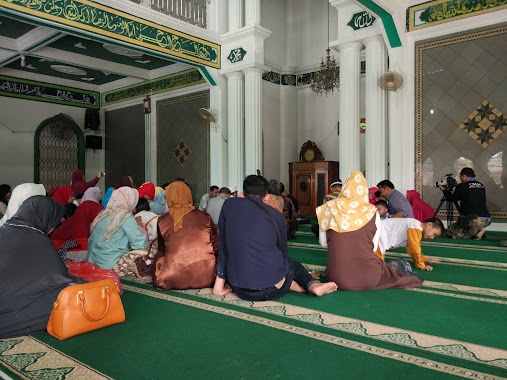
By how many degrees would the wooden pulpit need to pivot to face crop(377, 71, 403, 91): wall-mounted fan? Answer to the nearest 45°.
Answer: approximately 90° to its left

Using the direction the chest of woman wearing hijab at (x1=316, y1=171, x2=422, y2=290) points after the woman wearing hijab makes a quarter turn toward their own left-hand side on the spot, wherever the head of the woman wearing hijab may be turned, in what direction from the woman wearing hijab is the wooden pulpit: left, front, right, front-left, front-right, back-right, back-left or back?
right

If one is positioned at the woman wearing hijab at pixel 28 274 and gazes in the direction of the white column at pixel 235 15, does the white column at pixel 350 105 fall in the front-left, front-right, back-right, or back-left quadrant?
front-right

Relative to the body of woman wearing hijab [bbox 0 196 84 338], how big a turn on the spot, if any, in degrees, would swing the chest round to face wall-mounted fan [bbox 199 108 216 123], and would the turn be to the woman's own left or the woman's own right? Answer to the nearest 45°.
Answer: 0° — they already face it

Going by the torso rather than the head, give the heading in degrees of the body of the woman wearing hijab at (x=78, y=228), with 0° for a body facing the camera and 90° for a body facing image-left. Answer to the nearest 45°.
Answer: approximately 225°

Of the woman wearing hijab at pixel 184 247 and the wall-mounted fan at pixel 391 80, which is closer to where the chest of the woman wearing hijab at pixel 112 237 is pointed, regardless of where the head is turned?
the wall-mounted fan

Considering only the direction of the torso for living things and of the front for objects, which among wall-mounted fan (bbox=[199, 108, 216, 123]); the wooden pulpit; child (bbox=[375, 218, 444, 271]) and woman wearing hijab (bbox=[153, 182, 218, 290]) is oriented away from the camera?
the woman wearing hijab

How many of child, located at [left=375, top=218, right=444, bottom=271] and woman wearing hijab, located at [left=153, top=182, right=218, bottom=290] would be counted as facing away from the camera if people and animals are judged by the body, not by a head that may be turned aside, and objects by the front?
1

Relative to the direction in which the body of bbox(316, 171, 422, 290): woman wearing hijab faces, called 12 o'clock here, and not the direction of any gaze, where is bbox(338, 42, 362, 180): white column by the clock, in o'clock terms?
The white column is roughly at 12 o'clock from the woman wearing hijab.

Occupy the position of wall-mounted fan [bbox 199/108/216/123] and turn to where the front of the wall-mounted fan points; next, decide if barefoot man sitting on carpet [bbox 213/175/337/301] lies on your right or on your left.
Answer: on your left

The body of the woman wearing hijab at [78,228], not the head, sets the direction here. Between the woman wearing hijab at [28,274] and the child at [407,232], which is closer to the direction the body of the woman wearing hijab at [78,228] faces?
the child

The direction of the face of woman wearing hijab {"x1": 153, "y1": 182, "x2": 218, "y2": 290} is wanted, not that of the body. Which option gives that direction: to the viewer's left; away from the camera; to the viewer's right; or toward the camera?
away from the camera

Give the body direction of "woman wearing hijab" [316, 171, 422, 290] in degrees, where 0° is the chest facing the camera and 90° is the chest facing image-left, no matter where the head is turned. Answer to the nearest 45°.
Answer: approximately 180°

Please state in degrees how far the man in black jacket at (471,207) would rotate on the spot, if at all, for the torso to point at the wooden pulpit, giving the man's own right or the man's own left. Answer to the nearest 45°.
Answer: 0° — they already face it

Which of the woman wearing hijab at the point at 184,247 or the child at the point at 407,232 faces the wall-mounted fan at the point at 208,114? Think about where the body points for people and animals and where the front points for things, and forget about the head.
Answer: the woman wearing hijab
